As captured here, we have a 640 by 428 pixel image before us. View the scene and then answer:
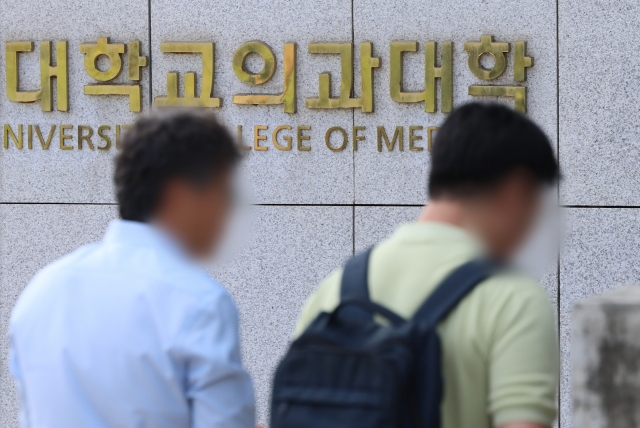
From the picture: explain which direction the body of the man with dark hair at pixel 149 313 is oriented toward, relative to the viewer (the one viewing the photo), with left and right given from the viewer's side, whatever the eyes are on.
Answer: facing away from the viewer and to the right of the viewer

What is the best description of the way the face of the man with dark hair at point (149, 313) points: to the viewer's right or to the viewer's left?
to the viewer's right

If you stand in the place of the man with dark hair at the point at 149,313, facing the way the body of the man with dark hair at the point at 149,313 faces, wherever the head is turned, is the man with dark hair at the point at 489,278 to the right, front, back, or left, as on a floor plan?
right

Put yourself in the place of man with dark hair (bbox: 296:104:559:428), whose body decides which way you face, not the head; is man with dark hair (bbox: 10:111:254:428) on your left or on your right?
on your left

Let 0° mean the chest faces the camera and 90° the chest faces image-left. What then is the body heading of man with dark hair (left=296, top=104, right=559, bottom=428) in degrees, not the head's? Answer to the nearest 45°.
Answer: approximately 225°
